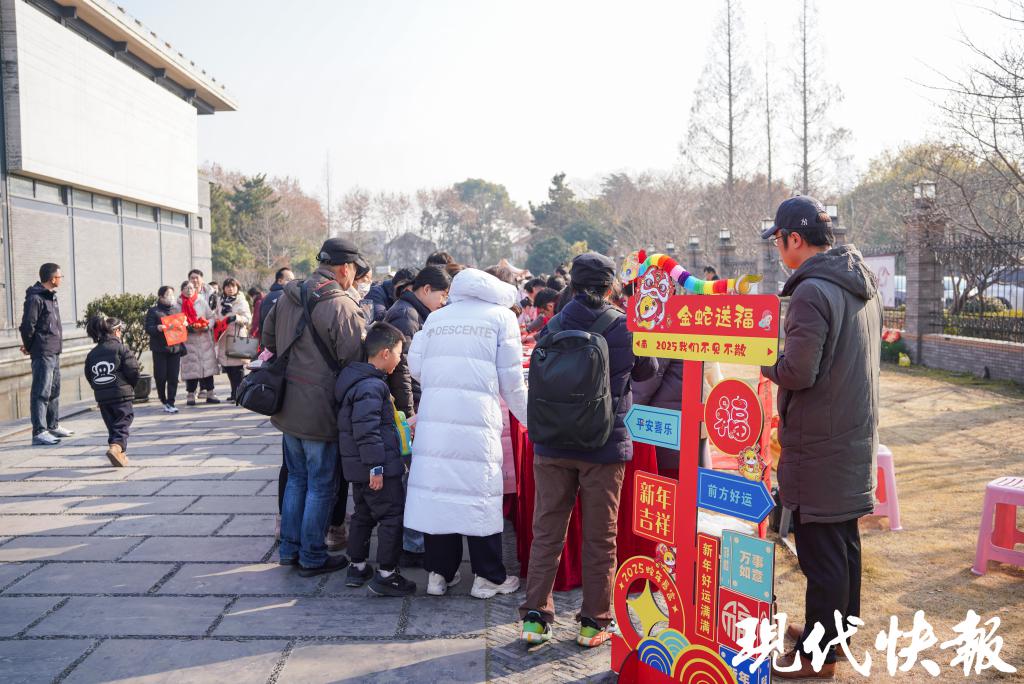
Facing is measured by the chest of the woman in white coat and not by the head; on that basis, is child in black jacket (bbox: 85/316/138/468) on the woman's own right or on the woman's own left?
on the woman's own left

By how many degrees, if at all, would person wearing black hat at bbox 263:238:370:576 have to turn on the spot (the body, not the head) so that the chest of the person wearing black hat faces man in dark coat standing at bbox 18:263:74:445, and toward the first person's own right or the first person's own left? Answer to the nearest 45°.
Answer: approximately 90° to the first person's own left

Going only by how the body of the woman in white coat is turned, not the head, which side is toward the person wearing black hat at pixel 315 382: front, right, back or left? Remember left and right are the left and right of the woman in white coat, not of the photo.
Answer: left

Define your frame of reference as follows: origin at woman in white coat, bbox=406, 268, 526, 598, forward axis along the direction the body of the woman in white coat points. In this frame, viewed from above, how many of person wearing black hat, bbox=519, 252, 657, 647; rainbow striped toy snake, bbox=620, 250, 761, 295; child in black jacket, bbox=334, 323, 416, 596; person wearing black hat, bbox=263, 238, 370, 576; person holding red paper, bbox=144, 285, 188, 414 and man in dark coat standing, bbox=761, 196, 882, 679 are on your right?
3

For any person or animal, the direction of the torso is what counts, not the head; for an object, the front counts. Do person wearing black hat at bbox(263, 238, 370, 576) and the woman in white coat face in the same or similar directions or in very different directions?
same or similar directions

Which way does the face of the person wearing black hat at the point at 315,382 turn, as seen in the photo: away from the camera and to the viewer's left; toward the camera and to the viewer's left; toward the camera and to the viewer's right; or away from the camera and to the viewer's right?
away from the camera and to the viewer's right

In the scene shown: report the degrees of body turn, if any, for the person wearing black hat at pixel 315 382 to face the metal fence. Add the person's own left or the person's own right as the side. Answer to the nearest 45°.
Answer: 0° — they already face it

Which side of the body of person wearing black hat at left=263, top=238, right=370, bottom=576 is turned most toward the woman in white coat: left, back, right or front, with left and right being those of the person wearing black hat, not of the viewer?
right

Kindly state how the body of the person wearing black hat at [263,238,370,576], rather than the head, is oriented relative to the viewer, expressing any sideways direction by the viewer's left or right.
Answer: facing away from the viewer and to the right of the viewer

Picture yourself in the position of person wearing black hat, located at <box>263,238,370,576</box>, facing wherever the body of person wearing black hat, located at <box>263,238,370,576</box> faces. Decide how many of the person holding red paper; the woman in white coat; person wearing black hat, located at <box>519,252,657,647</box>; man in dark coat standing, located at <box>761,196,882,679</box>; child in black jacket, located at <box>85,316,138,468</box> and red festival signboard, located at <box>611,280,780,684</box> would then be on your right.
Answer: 4

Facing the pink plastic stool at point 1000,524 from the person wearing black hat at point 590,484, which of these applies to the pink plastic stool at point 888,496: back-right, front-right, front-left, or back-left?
front-left

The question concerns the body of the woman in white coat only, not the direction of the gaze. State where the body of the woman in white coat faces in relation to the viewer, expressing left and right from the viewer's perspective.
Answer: facing away from the viewer and to the right of the viewer

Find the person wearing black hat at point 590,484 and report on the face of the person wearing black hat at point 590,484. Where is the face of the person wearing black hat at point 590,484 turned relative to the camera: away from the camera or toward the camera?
away from the camera
